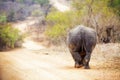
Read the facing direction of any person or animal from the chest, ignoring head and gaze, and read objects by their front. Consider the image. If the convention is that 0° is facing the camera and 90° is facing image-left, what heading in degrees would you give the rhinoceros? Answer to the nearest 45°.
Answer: approximately 180°
